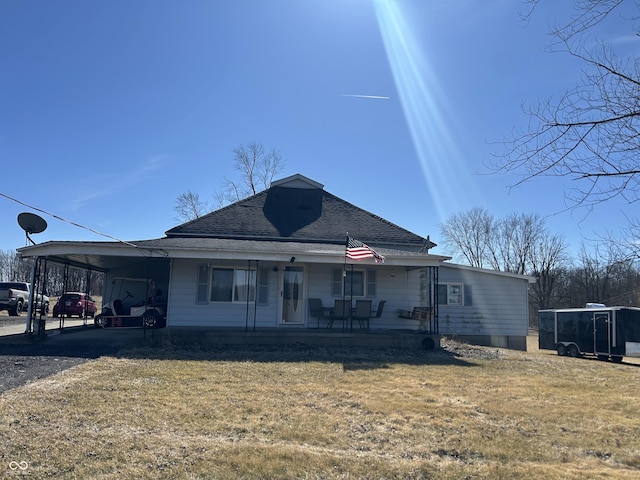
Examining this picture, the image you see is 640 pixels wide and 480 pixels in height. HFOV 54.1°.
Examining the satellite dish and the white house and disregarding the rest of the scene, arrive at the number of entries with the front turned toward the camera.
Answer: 1

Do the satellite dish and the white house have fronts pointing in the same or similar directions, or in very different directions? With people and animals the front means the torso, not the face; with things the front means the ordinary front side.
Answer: very different directions

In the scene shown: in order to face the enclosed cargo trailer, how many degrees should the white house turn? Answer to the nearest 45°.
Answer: approximately 90° to its left

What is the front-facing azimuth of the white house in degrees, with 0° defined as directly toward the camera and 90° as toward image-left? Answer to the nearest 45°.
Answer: approximately 0°
